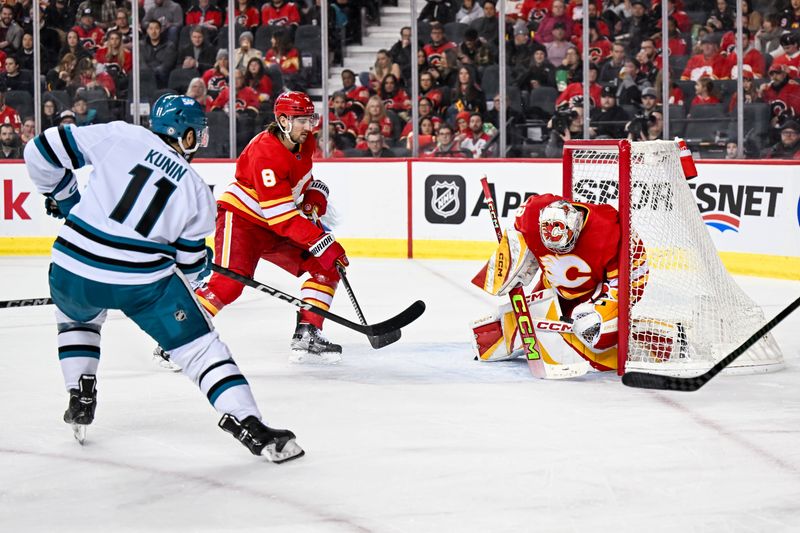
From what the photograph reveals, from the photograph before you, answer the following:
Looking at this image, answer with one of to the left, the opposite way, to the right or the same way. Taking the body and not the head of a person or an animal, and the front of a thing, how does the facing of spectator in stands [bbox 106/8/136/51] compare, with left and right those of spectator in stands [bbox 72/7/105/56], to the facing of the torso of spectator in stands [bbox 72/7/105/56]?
the same way

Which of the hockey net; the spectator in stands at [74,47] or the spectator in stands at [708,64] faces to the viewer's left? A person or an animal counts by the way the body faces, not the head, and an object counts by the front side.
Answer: the hockey net

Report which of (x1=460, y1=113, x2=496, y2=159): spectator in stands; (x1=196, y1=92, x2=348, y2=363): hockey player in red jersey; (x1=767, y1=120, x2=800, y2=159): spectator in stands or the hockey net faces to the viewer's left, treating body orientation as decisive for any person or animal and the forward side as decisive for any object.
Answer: the hockey net

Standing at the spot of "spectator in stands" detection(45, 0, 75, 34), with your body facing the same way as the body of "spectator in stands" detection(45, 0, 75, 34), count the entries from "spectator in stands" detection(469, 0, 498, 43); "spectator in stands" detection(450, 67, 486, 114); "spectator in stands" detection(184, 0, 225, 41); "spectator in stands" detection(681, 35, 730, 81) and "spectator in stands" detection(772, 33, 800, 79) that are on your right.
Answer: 0

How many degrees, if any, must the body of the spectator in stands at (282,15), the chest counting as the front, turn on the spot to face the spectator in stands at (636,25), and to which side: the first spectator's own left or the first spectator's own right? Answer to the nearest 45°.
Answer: approximately 45° to the first spectator's own left

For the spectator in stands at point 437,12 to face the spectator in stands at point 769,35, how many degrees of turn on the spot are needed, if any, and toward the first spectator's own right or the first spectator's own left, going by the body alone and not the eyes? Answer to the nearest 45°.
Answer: approximately 45° to the first spectator's own left

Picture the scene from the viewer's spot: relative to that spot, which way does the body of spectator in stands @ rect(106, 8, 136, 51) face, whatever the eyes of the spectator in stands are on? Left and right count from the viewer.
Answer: facing the viewer

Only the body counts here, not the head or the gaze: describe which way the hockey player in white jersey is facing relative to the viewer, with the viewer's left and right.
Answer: facing away from the viewer and to the right of the viewer

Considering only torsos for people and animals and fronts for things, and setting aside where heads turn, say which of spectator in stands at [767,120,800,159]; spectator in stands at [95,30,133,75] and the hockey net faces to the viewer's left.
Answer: the hockey net

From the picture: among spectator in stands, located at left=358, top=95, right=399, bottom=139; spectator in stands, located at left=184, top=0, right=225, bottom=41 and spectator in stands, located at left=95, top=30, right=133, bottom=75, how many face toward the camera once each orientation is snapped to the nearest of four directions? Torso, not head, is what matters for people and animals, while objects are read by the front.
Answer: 3

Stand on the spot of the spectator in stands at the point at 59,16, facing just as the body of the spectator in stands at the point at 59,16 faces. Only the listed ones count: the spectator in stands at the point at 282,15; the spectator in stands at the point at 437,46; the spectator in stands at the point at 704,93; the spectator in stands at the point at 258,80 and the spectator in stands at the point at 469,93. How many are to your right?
0

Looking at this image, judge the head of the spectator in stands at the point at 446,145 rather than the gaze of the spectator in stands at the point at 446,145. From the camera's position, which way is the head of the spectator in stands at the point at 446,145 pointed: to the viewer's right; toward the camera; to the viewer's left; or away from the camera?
toward the camera

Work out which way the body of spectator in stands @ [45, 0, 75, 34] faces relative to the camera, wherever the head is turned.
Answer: toward the camera

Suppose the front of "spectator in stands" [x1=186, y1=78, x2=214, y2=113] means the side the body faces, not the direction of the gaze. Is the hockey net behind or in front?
in front

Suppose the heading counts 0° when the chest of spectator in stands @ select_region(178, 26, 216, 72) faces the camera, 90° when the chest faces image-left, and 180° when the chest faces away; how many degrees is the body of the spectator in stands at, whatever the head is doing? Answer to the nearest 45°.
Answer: approximately 0°

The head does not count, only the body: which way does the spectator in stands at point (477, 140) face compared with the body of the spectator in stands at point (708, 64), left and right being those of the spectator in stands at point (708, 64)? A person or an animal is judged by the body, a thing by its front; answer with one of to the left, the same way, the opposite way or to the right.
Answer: the same way
